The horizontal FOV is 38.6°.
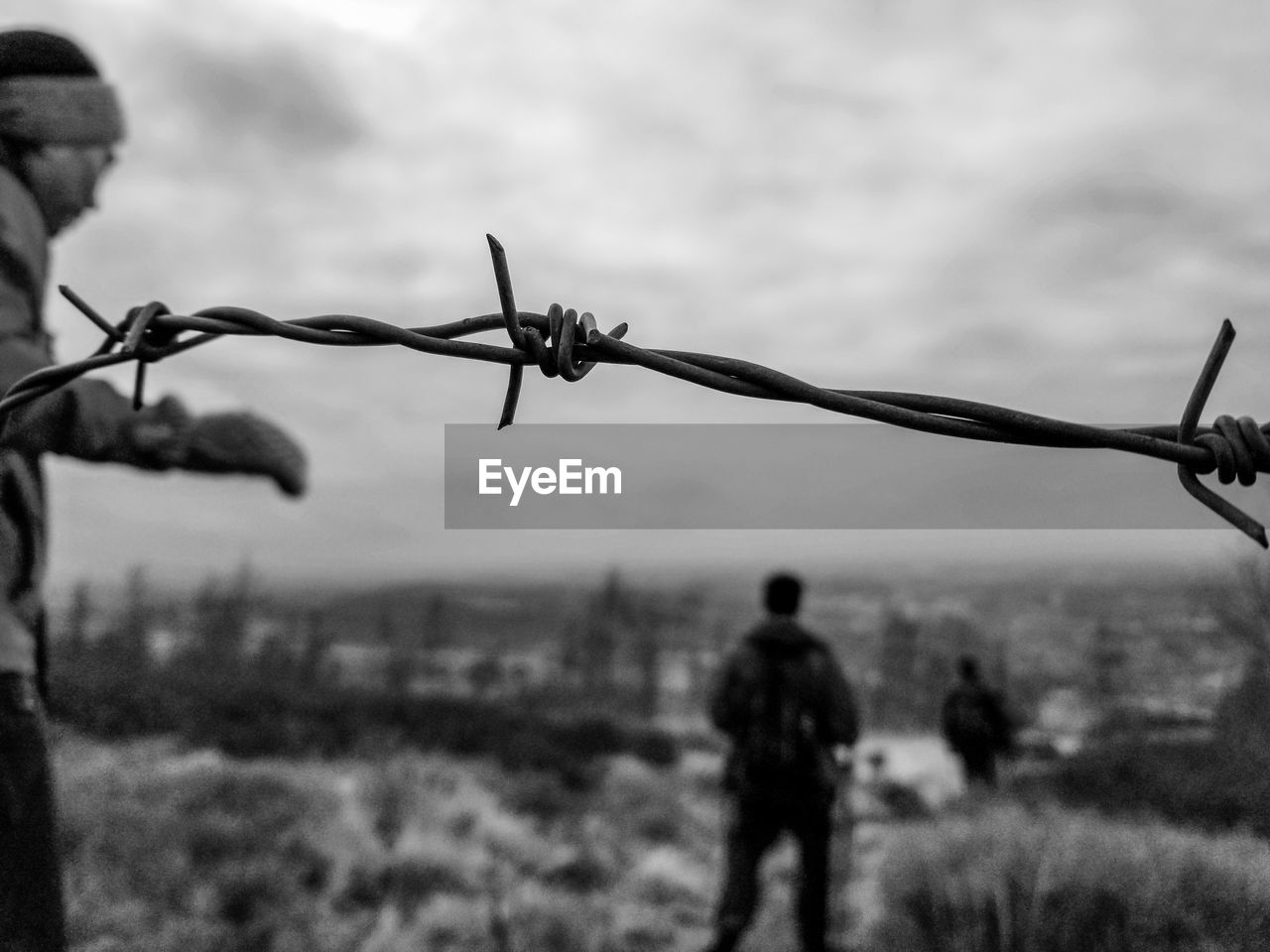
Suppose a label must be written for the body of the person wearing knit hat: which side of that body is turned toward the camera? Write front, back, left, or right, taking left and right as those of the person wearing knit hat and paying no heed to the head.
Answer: right

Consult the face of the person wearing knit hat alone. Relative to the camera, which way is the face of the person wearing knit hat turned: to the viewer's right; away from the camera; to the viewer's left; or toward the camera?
to the viewer's right

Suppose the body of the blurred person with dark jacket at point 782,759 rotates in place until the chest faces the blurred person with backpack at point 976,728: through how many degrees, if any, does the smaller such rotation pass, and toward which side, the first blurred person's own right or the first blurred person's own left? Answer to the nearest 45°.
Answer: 0° — they already face them

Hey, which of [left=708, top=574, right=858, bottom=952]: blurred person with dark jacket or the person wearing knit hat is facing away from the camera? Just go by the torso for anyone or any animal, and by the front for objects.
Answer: the blurred person with dark jacket

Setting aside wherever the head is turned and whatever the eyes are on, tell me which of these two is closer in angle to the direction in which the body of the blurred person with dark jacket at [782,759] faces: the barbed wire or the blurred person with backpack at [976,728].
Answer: the blurred person with backpack

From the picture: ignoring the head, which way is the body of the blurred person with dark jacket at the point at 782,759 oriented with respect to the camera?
away from the camera

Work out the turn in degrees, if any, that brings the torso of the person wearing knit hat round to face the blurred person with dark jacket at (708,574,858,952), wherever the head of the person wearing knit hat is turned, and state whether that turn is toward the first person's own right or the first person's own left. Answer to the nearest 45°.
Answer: approximately 45° to the first person's own left

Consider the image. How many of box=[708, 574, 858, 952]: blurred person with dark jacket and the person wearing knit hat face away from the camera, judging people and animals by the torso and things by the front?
1

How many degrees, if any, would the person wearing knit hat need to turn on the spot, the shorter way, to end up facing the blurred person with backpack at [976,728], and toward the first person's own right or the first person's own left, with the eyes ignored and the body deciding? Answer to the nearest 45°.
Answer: approximately 45° to the first person's own left
